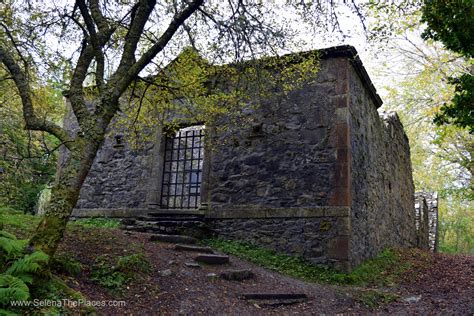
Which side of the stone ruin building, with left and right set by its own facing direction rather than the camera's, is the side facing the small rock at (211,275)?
front

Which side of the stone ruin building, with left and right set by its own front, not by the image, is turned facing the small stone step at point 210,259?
front

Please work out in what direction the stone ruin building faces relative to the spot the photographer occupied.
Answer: facing the viewer and to the left of the viewer

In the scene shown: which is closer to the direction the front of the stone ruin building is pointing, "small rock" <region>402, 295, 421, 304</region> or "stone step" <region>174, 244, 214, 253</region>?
the stone step

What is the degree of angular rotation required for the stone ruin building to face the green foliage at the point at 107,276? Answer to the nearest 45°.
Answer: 0° — it already faces it

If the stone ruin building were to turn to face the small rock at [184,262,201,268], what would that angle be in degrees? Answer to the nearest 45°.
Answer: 0° — it already faces it

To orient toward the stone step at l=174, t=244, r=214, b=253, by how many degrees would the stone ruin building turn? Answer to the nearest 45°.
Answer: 0° — it already faces it

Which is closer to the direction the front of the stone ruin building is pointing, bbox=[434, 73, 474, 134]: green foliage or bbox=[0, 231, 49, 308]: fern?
the fern
